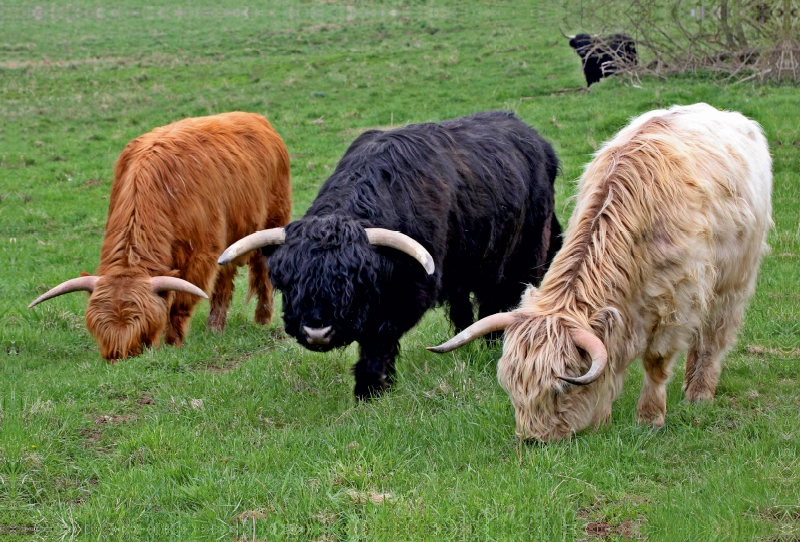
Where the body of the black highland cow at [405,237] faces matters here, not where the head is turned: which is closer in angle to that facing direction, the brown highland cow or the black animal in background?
the brown highland cow

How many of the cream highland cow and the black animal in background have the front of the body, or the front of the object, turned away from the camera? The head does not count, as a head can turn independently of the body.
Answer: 0

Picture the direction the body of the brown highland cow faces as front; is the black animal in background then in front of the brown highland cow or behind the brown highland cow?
behind

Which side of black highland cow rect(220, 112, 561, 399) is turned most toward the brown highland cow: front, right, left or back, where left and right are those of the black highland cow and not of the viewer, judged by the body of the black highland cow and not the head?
right

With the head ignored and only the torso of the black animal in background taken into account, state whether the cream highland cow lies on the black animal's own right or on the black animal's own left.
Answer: on the black animal's own left

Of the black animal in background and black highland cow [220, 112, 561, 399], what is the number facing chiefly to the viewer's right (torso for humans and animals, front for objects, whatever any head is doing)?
0

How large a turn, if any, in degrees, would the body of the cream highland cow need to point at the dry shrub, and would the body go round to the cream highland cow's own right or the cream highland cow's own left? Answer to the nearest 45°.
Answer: approximately 135° to the cream highland cow's own right

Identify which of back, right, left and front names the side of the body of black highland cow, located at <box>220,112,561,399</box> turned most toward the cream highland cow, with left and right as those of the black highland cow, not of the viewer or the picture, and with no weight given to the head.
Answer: left

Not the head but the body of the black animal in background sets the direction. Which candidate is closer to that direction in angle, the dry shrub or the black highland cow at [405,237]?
the black highland cow

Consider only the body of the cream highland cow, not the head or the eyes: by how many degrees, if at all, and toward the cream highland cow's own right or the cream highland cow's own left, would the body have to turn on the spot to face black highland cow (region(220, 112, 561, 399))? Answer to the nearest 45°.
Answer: approximately 45° to the cream highland cow's own right

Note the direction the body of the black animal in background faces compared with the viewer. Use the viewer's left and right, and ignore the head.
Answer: facing to the left of the viewer

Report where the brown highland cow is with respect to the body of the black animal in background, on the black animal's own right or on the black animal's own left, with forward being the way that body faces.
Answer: on the black animal's own left
